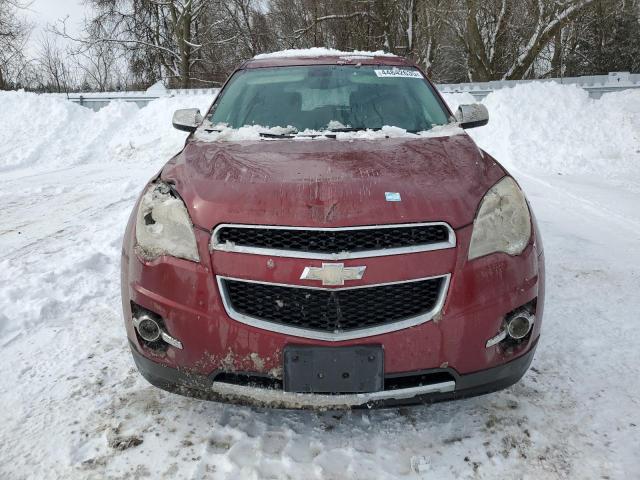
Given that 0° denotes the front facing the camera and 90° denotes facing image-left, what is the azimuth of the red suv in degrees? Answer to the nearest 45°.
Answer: approximately 0°
